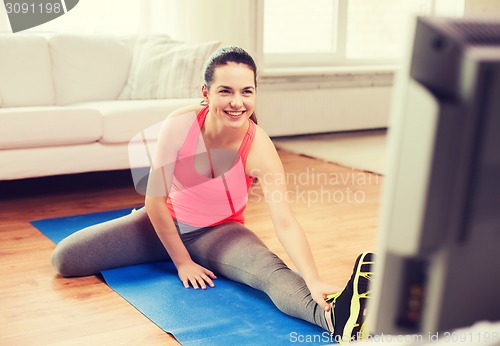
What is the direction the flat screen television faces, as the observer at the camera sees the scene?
facing away from the viewer and to the left of the viewer

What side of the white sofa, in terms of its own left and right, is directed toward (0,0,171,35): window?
back

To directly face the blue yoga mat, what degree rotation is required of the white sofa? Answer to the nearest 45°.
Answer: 0° — it already faces it

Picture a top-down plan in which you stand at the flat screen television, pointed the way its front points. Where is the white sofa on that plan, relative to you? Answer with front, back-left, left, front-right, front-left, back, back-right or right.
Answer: front

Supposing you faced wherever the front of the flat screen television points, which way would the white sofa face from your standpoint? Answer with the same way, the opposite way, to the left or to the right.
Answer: the opposite way

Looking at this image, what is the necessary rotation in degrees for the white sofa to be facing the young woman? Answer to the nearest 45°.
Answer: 0° — it already faces them

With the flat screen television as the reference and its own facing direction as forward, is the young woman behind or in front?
in front

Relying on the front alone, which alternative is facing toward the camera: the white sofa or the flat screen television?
the white sofa

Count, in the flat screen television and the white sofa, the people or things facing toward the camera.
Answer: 1

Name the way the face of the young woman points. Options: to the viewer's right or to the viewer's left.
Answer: to the viewer's right

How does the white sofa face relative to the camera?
toward the camera

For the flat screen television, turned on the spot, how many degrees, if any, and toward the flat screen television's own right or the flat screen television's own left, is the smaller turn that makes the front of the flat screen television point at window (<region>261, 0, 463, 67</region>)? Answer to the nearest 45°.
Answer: approximately 45° to the flat screen television's own right

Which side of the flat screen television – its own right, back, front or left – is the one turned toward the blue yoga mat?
front

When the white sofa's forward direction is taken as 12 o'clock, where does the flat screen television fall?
The flat screen television is roughly at 12 o'clock from the white sofa.

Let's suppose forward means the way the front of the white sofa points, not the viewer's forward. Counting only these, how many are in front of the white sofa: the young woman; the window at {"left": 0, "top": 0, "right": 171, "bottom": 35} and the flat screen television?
2

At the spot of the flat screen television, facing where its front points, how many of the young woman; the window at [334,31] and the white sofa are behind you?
0

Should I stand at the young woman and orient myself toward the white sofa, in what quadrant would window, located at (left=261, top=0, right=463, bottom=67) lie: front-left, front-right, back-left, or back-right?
front-right
